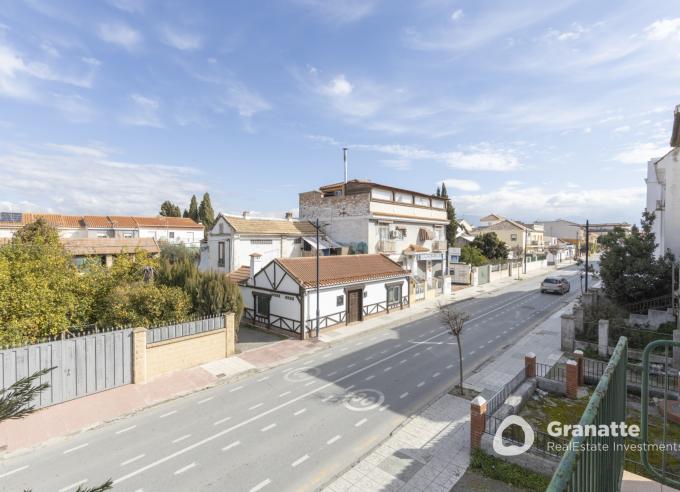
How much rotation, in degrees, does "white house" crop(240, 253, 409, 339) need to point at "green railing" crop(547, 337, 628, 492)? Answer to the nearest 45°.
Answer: approximately 45° to its right

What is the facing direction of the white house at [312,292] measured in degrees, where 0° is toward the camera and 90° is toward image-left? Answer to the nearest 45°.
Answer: approximately 315°

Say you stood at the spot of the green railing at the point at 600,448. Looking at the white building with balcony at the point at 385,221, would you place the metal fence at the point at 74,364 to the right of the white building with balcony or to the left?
left

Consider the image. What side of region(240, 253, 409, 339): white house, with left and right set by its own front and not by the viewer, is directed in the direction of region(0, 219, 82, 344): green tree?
right

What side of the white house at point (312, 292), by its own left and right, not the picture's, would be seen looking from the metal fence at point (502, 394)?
front

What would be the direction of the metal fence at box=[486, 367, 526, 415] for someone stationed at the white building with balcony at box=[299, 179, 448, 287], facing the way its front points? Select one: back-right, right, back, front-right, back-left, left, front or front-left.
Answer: front-right

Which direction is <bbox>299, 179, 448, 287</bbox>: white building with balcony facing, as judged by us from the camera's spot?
facing the viewer and to the right of the viewer

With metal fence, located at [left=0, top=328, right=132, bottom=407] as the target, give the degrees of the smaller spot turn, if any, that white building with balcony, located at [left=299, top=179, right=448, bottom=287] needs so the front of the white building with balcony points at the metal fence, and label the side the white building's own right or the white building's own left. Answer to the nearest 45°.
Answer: approximately 90° to the white building's own right

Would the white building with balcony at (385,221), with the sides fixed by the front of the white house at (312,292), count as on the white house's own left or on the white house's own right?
on the white house's own left

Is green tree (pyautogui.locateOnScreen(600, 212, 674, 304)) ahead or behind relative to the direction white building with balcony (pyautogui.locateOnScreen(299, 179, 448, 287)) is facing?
ahead

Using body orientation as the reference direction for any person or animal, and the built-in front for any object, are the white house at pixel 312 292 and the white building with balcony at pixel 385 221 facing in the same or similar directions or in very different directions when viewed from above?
same or similar directions

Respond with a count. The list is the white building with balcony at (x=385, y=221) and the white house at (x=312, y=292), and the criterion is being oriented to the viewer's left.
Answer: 0

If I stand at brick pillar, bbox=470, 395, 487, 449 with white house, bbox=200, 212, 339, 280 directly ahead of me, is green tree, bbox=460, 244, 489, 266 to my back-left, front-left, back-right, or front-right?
front-right

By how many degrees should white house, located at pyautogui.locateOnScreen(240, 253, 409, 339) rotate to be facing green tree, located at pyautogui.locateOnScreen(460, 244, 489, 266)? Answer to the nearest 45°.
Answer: approximately 90° to its left

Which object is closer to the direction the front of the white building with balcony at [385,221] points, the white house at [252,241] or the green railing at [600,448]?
the green railing

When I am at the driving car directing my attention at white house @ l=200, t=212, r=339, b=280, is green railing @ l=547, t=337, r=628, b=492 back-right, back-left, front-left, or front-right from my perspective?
front-left

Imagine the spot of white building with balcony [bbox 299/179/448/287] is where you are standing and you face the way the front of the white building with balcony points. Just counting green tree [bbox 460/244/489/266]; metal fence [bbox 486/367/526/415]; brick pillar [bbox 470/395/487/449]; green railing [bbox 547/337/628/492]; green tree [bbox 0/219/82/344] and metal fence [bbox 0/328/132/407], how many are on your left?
1

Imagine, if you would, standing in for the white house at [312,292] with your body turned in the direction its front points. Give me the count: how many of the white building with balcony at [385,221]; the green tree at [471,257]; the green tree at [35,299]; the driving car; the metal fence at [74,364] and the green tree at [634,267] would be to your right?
2

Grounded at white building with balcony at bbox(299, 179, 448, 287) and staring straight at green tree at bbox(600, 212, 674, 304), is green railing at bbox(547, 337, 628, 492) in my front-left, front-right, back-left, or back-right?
front-right
